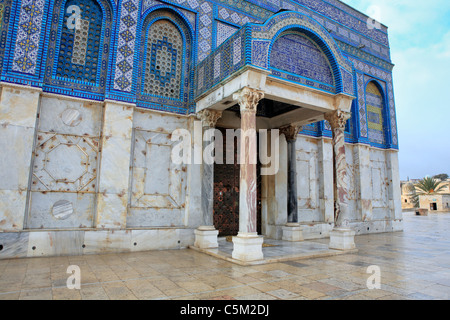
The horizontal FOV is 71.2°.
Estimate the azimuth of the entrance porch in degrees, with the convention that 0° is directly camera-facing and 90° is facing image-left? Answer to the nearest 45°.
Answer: approximately 315°
